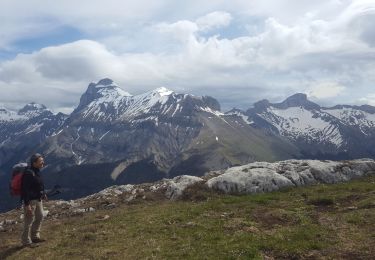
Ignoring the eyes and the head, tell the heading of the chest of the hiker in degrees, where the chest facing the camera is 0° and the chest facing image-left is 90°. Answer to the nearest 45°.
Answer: approximately 270°

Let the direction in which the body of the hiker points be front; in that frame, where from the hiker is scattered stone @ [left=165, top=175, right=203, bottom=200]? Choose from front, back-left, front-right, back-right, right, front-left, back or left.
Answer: front-left

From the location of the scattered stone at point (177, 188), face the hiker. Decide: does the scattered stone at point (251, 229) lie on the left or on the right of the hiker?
left

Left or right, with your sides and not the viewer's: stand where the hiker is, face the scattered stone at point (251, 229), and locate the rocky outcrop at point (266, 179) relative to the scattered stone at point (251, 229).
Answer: left

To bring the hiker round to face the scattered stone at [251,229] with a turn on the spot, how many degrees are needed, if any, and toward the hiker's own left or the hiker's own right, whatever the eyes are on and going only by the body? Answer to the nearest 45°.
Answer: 0° — they already face it

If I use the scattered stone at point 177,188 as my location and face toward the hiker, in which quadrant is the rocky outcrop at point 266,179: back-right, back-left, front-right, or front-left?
back-left

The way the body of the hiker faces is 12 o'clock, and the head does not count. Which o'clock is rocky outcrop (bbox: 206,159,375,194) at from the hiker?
The rocky outcrop is roughly at 11 o'clock from the hiker.
